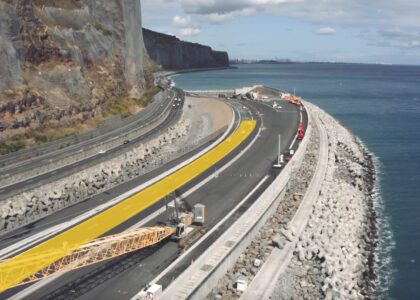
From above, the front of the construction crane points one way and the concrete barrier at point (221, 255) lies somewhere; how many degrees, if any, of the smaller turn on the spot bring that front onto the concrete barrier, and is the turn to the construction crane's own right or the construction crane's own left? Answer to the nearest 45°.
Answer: approximately 135° to the construction crane's own left

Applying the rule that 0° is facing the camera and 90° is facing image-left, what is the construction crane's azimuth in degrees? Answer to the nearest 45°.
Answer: approximately 45°
